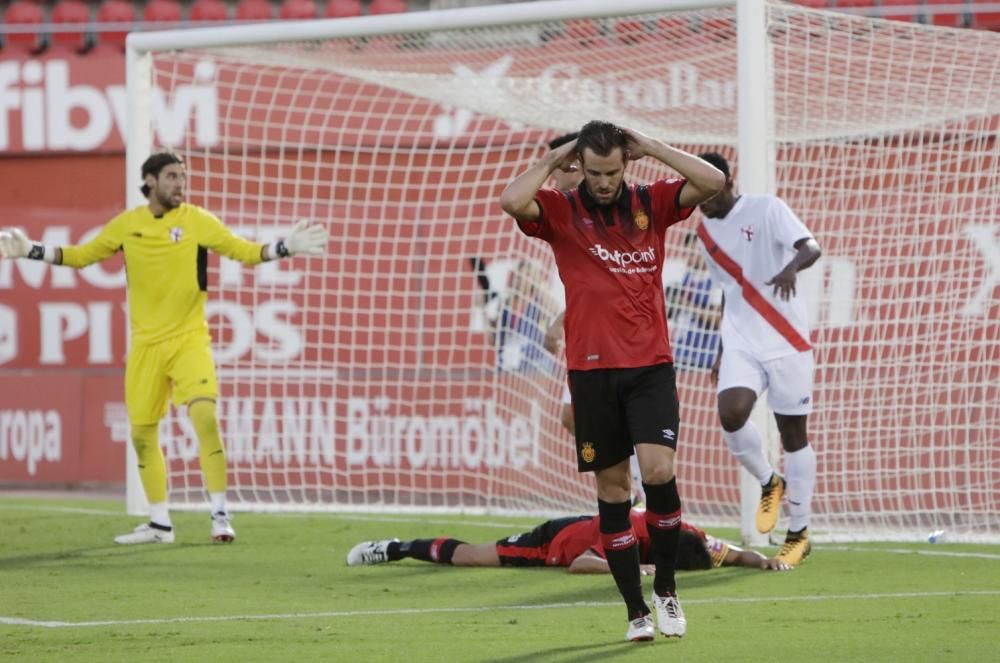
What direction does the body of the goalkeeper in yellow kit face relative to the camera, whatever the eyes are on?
toward the camera

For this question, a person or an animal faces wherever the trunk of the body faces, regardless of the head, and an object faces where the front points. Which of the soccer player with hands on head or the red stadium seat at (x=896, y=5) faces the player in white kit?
the red stadium seat

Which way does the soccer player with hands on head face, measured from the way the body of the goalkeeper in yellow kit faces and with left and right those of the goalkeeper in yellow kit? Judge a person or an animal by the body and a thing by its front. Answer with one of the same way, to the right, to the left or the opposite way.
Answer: the same way

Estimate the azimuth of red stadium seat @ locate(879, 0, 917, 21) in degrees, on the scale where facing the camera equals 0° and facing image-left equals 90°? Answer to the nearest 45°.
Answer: approximately 0°

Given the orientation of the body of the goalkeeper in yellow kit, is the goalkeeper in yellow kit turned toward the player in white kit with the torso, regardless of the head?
no

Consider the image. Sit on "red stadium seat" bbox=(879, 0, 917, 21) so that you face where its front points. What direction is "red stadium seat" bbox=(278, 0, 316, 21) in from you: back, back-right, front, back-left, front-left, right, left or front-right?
right

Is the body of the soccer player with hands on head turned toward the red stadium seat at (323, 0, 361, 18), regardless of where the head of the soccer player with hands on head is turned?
no

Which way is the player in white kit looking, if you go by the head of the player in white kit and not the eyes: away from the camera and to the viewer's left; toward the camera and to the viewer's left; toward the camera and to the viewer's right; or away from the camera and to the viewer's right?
toward the camera and to the viewer's left

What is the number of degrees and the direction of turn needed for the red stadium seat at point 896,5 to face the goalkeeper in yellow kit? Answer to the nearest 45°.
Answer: approximately 45° to its right

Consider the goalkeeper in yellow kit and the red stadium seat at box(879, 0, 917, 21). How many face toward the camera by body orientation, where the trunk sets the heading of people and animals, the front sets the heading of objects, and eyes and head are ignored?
2

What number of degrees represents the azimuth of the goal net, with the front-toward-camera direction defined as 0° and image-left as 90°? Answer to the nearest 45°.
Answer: approximately 45°

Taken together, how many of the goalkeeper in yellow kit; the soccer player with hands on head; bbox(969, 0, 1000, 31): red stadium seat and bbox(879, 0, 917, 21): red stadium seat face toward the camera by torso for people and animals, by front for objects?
4

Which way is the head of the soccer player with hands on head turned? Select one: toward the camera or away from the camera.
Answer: toward the camera

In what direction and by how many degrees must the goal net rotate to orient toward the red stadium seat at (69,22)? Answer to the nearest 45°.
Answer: approximately 90° to its right

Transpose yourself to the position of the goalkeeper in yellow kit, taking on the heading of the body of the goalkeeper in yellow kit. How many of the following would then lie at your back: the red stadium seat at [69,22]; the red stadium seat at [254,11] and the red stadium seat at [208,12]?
3

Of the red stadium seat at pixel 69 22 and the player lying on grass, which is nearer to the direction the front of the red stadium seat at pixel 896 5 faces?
the player lying on grass

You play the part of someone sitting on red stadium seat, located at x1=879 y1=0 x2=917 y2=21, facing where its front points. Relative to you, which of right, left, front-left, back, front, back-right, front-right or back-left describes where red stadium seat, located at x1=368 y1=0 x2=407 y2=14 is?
right

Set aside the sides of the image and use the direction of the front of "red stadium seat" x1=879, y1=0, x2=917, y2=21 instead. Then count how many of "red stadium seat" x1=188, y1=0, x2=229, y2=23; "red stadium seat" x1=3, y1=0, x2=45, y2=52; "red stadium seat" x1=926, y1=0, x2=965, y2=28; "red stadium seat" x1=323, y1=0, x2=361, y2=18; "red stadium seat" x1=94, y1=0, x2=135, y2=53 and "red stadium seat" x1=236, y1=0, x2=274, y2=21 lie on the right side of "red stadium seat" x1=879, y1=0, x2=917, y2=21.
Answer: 5

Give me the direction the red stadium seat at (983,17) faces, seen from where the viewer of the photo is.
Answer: facing the viewer
